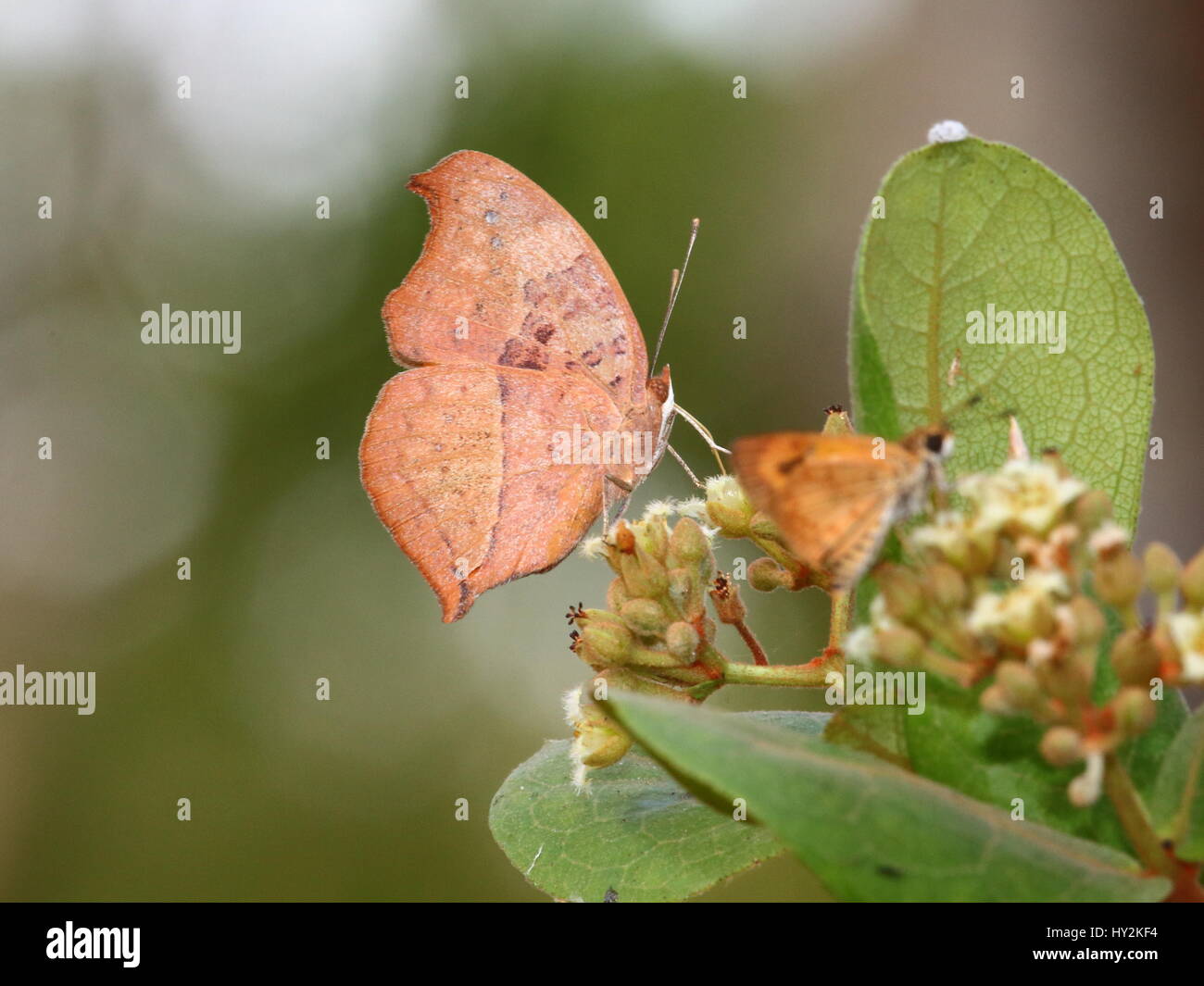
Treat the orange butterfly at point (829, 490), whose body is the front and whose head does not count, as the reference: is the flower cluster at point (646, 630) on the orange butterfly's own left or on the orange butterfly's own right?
on the orange butterfly's own left

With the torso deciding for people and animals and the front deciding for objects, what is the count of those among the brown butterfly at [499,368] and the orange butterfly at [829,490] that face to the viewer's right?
2

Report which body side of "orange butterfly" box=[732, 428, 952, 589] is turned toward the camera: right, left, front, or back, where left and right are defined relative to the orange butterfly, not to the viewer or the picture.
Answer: right

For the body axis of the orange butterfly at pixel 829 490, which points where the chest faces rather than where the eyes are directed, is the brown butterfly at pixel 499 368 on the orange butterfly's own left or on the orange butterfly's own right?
on the orange butterfly's own left

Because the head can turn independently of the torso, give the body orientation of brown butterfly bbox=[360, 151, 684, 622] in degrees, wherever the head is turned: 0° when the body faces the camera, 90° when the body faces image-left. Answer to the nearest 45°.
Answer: approximately 270°
